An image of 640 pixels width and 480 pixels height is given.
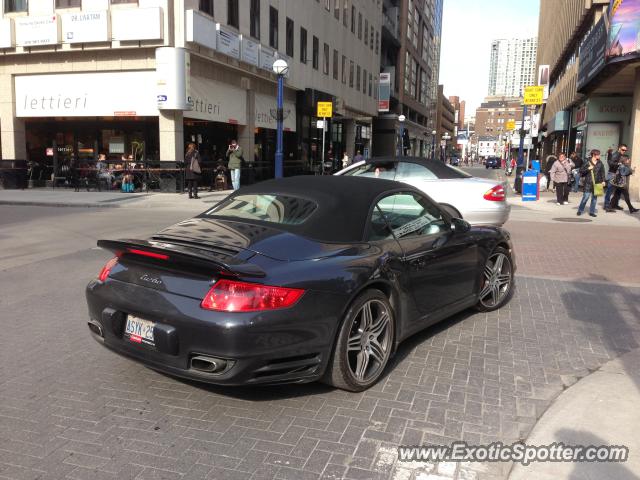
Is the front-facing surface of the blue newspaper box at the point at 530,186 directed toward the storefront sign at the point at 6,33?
no

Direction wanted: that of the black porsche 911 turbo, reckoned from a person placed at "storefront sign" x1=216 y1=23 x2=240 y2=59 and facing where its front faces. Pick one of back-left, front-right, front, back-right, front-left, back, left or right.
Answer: front-right

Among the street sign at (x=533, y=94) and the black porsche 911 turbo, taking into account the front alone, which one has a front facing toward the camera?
the street sign

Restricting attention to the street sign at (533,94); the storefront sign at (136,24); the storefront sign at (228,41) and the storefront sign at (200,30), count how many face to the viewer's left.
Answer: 0

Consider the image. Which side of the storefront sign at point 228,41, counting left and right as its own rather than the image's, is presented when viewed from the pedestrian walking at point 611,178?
front

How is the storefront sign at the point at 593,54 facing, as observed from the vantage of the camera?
facing the viewer and to the left of the viewer

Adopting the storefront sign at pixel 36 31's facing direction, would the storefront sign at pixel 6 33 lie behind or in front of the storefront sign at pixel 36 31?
behind

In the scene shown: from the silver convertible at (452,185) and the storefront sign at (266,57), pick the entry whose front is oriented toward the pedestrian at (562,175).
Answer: the storefront sign

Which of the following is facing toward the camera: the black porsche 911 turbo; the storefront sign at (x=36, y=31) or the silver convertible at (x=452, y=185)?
the storefront sign

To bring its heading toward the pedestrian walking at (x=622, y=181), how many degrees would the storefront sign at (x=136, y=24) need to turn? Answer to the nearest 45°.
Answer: approximately 45° to its left

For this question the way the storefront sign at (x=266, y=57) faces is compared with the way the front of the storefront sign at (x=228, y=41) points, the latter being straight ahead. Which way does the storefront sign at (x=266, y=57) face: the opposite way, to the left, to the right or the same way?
the same way

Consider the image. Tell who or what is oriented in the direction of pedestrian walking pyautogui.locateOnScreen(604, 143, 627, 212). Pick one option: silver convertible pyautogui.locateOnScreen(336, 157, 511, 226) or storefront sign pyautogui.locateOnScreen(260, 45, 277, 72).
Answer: the storefront sign

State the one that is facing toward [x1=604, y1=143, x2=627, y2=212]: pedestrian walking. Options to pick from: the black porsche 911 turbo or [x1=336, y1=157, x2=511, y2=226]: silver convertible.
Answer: the black porsche 911 turbo

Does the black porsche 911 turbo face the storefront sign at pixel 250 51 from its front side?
no

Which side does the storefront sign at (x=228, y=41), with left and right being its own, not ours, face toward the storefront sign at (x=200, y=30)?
right

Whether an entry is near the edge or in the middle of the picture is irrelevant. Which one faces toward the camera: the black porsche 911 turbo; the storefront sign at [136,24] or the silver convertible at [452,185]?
the storefront sign

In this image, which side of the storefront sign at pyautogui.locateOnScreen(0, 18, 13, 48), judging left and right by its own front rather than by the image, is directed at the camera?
front

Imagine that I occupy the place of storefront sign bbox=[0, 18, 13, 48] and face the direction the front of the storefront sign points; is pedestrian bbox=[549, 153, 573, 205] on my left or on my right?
on my left

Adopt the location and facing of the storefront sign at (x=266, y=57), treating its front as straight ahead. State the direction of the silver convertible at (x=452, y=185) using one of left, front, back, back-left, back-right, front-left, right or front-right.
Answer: front-right

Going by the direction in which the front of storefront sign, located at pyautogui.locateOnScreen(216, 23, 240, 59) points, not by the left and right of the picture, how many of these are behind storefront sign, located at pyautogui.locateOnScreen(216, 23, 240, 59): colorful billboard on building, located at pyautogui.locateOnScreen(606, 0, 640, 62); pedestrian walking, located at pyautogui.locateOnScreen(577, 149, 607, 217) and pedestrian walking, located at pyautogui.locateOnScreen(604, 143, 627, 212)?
0

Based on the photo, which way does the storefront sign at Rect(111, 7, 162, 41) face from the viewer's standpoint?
toward the camera

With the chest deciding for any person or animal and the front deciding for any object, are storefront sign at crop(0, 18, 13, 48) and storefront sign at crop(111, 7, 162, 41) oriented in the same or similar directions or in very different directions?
same or similar directions

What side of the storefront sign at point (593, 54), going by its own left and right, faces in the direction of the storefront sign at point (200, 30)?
front
